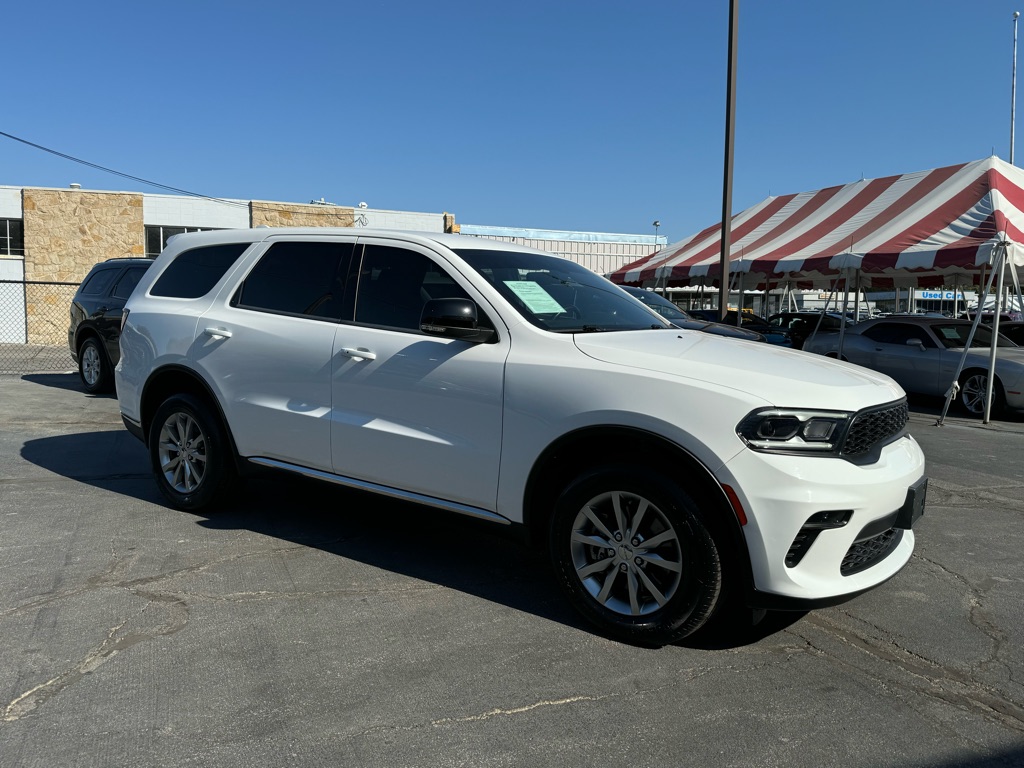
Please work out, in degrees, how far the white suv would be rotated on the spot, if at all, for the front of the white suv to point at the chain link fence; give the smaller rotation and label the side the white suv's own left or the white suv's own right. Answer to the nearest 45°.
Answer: approximately 180°

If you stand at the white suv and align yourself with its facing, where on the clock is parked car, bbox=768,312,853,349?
The parked car is roughly at 8 o'clock from the white suv.

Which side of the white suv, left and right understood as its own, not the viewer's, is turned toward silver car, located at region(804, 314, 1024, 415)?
left

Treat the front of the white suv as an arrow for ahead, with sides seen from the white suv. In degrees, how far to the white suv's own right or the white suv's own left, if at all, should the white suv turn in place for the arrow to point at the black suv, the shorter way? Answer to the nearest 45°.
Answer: approximately 180°

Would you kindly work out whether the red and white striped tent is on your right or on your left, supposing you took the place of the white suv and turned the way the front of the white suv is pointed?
on your left

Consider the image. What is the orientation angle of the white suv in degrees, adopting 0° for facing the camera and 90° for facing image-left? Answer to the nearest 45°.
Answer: approximately 315°
